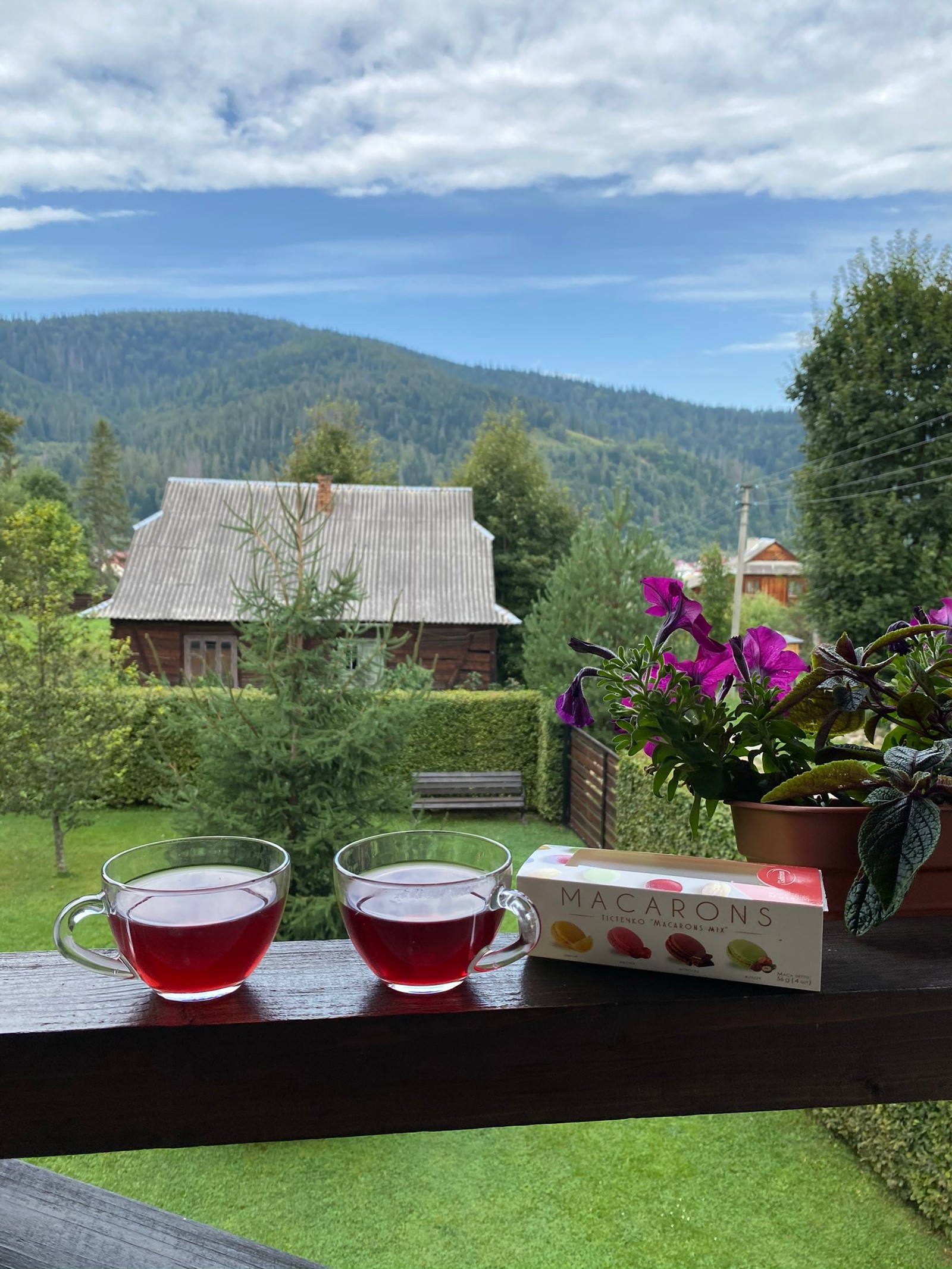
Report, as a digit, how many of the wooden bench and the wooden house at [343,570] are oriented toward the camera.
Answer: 2

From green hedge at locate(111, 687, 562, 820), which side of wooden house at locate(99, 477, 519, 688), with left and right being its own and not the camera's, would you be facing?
front

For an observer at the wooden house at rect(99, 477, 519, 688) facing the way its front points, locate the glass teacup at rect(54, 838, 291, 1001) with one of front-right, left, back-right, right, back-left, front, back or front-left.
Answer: front

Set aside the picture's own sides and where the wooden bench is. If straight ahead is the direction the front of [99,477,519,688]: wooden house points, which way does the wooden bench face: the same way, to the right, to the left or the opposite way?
the same way

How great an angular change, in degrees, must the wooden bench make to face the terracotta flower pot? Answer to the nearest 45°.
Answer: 0° — it already faces it

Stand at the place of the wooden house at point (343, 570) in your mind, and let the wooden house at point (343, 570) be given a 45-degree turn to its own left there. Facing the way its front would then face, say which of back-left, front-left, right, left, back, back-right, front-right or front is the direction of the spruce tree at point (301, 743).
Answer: front-right

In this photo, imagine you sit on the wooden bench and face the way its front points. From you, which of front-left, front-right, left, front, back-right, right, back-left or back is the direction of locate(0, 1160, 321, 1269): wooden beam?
front

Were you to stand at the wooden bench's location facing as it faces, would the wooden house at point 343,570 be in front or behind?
behind

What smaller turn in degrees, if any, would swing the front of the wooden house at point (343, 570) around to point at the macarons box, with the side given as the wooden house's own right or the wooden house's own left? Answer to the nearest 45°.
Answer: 0° — it already faces it

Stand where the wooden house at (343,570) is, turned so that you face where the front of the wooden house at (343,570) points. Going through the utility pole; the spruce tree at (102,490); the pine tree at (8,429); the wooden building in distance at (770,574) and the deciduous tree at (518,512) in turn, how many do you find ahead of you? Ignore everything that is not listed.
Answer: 0

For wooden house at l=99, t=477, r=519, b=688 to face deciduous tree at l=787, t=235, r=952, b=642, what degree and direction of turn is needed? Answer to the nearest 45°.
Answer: approximately 90° to its left

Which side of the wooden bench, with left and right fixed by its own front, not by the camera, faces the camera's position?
front

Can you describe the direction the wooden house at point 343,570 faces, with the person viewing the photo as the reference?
facing the viewer

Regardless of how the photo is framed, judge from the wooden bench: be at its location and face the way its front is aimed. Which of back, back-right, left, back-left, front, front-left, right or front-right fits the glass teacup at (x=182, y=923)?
front

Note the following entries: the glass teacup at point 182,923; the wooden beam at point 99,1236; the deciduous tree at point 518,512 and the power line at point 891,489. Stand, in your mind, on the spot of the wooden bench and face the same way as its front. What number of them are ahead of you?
2

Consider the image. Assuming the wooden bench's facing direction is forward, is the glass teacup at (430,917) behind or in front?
in front

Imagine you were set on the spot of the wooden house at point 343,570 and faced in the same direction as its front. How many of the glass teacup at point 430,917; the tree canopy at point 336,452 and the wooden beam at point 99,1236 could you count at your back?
1

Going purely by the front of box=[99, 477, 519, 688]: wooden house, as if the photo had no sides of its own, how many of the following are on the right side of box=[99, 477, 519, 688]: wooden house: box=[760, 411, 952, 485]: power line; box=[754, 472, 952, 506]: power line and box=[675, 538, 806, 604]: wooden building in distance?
0
